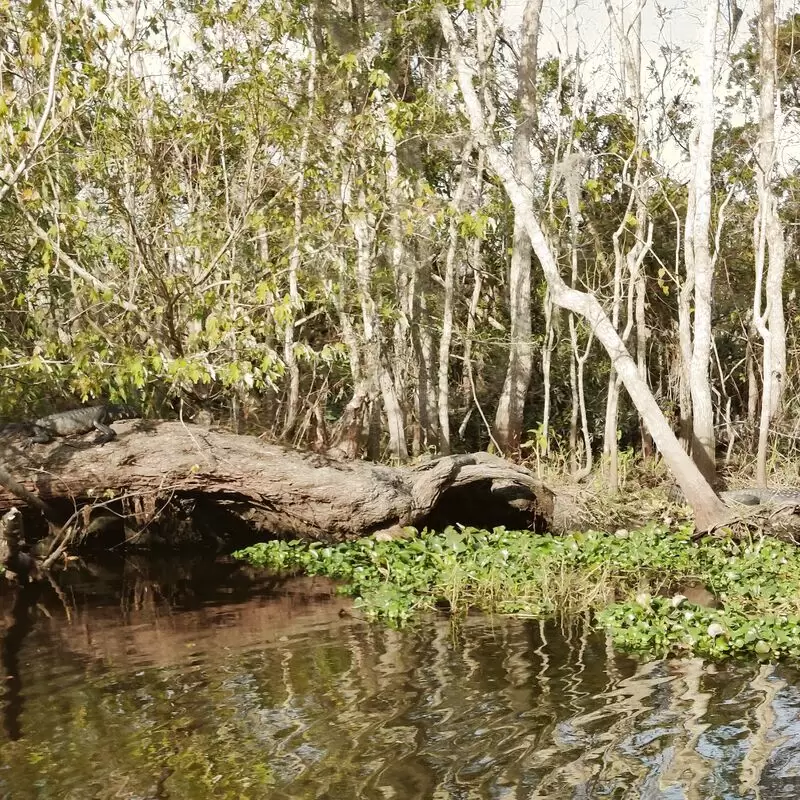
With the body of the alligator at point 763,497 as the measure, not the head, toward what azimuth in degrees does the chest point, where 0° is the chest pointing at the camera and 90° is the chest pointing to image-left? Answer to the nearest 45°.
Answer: approximately 90°

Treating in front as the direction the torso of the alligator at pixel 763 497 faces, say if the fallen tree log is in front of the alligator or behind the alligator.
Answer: in front

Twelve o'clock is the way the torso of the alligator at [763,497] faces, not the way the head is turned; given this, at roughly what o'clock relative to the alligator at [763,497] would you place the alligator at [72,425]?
the alligator at [72,425] is roughly at 11 o'clock from the alligator at [763,497].
